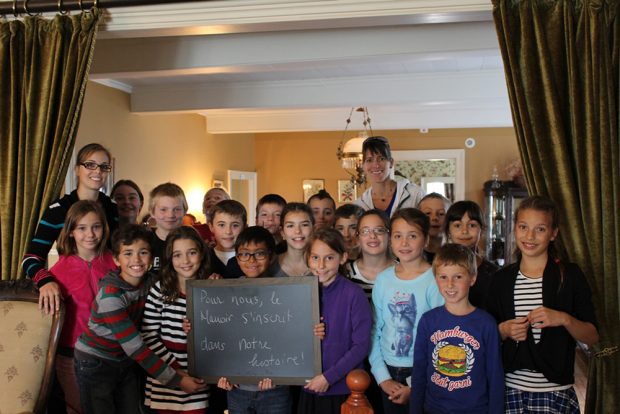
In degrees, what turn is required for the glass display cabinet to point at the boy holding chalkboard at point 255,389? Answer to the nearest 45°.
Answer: approximately 45° to its left

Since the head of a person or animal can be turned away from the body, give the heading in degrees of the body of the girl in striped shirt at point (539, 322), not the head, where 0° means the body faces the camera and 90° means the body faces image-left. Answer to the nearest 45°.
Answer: approximately 45°

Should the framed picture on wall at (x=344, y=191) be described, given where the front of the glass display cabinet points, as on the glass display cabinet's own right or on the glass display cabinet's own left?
on the glass display cabinet's own right

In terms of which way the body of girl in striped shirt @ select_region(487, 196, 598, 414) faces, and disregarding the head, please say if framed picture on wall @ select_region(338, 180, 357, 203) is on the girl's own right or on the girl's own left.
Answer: on the girl's own right

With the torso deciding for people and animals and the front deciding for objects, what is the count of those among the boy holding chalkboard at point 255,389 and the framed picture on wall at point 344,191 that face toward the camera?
2

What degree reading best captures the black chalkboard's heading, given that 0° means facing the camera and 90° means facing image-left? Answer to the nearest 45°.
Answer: approximately 0°

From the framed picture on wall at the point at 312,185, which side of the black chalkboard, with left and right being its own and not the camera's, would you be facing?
back

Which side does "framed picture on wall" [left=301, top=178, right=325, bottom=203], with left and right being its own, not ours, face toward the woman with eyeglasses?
front

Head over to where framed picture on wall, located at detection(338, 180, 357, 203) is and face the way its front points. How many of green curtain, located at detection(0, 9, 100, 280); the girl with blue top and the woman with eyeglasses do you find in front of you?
3
